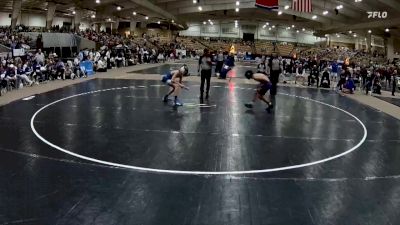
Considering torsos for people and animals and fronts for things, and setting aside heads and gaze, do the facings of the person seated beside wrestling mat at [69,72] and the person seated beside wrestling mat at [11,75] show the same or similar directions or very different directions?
same or similar directions

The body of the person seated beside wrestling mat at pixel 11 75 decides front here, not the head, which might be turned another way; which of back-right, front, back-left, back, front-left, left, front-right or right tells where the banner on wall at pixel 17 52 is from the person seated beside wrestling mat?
back-left

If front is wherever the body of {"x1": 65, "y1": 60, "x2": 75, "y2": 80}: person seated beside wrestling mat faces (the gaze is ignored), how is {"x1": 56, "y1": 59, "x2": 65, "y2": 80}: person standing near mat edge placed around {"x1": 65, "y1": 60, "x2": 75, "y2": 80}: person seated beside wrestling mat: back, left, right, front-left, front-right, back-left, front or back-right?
right

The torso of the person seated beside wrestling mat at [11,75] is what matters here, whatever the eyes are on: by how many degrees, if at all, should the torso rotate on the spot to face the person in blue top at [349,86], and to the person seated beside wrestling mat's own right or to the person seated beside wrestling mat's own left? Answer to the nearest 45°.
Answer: approximately 45° to the person seated beside wrestling mat's own left

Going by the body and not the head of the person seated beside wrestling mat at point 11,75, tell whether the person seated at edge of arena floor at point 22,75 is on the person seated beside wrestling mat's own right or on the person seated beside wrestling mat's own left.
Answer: on the person seated beside wrestling mat's own left

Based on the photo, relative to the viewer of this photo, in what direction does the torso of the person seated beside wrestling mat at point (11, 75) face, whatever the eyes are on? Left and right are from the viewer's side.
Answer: facing the viewer and to the right of the viewer

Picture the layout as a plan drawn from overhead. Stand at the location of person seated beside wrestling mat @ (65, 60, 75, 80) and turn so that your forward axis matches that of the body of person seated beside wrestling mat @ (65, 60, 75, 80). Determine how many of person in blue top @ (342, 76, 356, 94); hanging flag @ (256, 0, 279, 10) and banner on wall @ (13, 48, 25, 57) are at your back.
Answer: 1

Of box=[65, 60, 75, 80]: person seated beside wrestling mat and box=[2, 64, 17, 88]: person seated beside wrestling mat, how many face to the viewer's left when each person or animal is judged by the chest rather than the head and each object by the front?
0

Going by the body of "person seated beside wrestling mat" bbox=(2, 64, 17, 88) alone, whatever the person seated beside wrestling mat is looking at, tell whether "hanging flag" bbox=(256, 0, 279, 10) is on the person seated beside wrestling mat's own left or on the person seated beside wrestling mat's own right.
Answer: on the person seated beside wrestling mat's own left

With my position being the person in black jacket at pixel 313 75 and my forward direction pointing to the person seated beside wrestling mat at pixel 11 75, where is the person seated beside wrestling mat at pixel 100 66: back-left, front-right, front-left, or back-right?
front-right

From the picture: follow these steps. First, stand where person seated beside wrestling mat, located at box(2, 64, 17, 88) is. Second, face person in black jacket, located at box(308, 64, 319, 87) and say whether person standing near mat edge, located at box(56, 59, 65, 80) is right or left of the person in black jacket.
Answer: left

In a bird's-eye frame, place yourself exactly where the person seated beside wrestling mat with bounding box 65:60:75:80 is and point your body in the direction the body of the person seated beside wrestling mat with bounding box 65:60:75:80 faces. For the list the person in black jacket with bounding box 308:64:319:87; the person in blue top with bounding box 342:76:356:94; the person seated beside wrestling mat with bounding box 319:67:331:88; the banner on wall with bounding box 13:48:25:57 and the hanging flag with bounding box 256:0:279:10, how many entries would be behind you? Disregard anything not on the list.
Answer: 1
